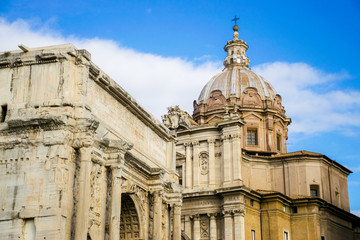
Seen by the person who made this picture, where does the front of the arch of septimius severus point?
facing the viewer and to the right of the viewer
